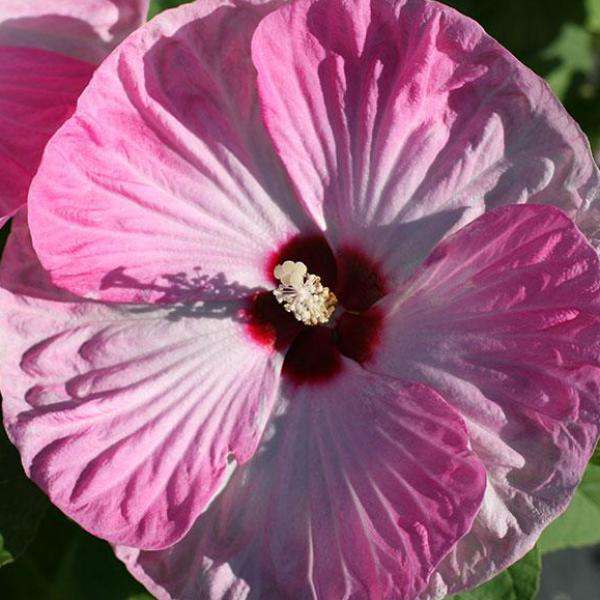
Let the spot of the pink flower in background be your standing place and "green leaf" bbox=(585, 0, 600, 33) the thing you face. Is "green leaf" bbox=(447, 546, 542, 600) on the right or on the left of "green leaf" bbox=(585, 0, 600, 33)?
right

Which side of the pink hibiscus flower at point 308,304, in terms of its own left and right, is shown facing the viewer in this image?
front

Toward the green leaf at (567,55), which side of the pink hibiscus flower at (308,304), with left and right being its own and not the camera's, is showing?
back

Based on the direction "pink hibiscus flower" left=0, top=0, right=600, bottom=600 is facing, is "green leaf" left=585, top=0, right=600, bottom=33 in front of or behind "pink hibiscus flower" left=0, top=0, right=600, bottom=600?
behind
